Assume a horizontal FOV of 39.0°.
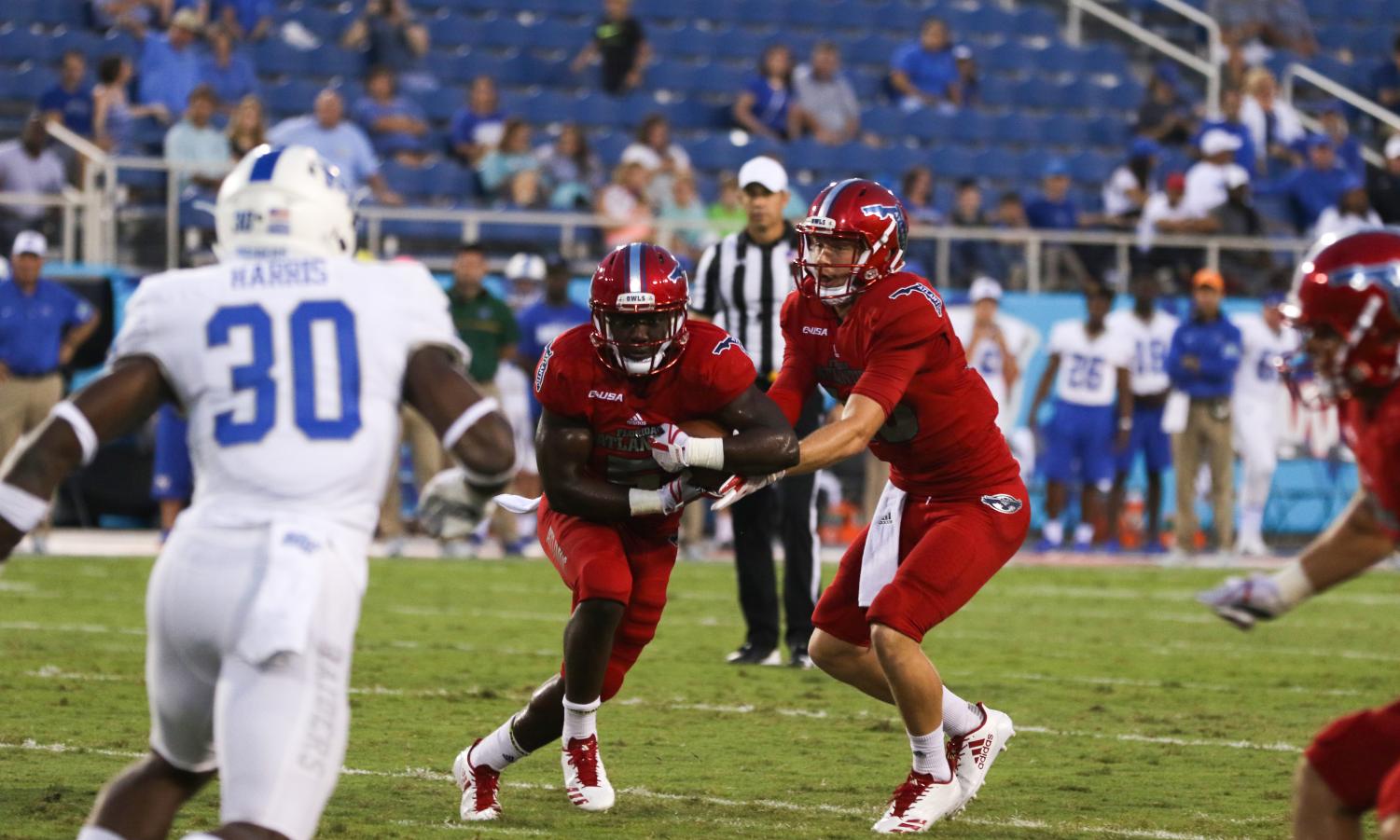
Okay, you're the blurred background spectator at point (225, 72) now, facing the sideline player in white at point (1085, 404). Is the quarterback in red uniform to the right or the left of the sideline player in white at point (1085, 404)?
right

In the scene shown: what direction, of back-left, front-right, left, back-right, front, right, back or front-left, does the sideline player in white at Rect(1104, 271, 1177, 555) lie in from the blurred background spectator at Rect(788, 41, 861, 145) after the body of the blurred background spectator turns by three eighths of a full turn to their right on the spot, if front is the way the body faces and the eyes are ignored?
back

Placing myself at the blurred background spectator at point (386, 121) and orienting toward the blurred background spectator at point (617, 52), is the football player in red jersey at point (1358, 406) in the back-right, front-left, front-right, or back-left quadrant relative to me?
back-right

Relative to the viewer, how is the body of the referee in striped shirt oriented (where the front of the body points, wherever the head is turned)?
toward the camera

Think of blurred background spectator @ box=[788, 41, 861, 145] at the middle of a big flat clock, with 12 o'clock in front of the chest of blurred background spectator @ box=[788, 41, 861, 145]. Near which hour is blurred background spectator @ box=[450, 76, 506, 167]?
blurred background spectator @ box=[450, 76, 506, 167] is roughly at 2 o'clock from blurred background spectator @ box=[788, 41, 861, 145].

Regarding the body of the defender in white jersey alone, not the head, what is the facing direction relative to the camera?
away from the camera

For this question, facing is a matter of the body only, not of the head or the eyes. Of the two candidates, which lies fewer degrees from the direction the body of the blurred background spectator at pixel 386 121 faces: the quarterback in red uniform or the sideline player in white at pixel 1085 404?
the quarterback in red uniform

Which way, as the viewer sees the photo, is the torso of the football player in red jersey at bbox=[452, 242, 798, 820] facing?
toward the camera

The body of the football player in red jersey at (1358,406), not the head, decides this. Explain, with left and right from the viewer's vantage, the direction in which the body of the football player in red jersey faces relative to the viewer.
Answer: facing to the left of the viewer

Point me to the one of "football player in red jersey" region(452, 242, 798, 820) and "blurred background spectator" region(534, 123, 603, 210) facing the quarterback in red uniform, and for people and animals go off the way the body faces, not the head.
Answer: the blurred background spectator

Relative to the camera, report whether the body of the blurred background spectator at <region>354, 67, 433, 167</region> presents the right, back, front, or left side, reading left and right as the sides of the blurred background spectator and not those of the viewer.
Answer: front

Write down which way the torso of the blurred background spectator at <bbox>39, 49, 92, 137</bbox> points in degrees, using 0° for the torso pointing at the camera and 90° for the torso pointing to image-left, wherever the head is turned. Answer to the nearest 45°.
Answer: approximately 0°

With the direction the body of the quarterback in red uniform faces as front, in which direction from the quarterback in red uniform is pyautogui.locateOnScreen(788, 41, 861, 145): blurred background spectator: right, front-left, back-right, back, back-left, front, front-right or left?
back-right

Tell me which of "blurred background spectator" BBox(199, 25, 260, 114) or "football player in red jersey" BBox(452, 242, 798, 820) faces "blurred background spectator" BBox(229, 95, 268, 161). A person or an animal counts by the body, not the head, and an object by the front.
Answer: "blurred background spectator" BBox(199, 25, 260, 114)

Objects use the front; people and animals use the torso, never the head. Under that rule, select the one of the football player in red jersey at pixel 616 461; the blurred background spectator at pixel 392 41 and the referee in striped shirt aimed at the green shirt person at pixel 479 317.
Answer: the blurred background spectator

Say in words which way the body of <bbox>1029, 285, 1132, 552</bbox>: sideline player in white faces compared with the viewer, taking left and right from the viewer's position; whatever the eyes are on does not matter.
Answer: facing the viewer

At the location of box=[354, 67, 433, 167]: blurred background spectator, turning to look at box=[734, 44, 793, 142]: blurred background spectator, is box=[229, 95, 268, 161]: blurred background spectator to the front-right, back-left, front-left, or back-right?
back-right
